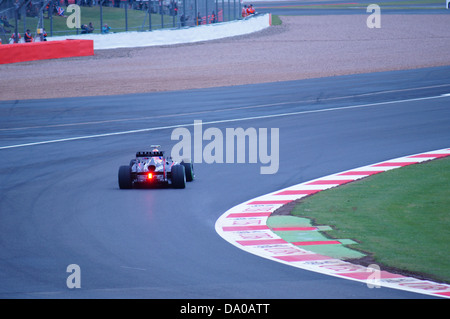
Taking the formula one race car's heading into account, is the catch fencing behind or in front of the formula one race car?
in front

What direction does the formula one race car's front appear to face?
away from the camera
